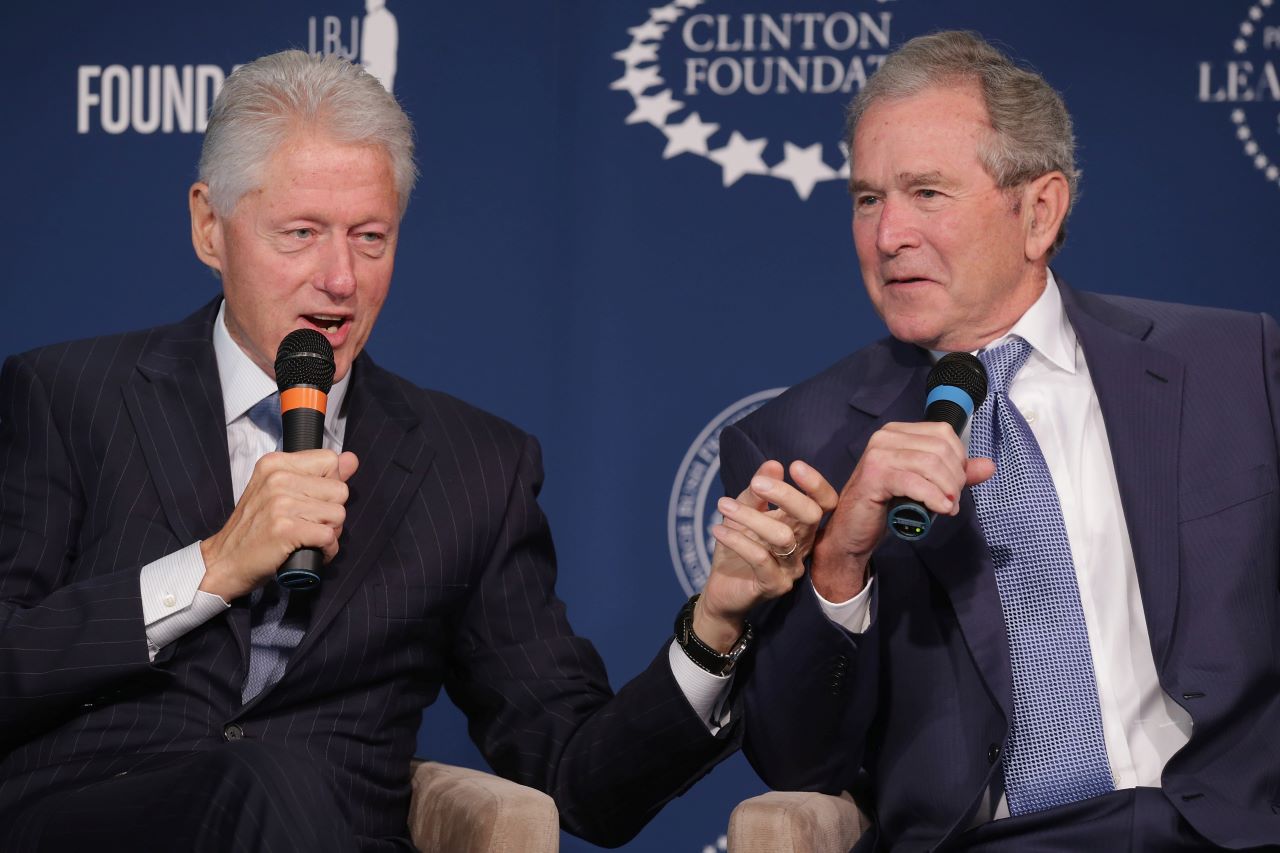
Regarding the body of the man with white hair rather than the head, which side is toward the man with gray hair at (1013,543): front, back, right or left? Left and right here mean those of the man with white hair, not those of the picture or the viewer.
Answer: left

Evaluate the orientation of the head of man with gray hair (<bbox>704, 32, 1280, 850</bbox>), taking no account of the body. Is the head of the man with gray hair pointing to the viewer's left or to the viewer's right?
to the viewer's left

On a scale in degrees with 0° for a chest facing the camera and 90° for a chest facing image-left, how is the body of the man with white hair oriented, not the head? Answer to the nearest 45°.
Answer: approximately 0°
